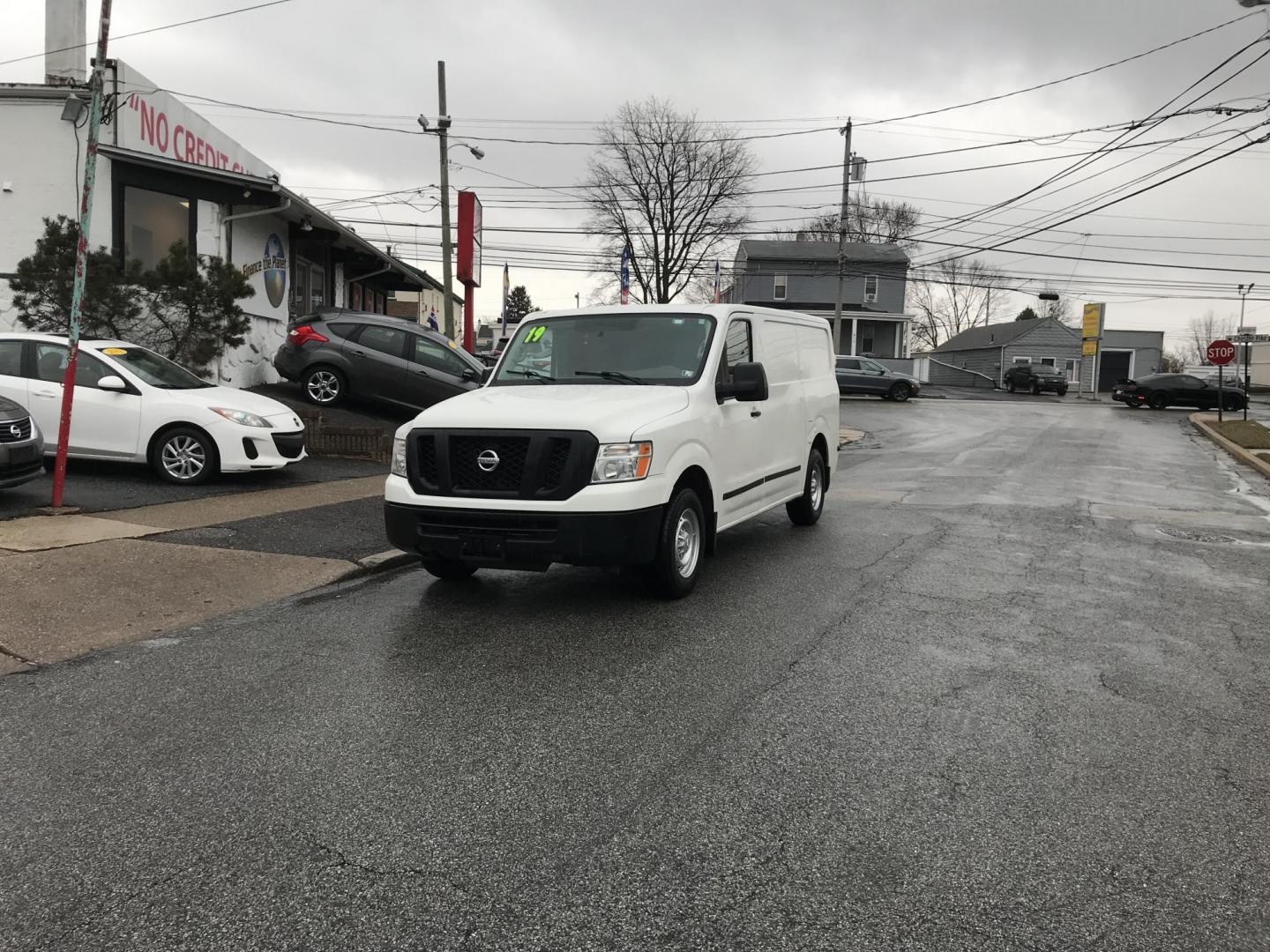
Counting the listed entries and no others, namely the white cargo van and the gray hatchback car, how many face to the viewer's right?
1

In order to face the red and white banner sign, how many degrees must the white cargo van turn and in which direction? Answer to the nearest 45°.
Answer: approximately 90° to its right

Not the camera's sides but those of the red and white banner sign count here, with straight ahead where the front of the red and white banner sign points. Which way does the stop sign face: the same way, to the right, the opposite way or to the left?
to the right

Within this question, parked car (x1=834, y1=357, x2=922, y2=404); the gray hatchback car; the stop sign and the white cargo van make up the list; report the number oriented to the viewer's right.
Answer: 2

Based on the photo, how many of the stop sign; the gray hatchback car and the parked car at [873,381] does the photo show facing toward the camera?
1

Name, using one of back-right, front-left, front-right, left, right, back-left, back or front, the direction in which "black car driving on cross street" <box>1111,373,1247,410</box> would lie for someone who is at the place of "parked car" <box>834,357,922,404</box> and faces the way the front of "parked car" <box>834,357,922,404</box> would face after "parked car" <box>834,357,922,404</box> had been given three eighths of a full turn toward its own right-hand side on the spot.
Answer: back-left

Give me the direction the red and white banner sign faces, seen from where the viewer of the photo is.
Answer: facing the viewer and to the right of the viewer

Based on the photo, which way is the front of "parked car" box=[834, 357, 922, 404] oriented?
to the viewer's right

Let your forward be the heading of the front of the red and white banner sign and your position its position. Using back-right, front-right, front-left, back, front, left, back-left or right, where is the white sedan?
front-right

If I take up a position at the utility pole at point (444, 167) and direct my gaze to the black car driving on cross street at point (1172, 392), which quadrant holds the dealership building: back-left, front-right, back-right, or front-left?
back-right

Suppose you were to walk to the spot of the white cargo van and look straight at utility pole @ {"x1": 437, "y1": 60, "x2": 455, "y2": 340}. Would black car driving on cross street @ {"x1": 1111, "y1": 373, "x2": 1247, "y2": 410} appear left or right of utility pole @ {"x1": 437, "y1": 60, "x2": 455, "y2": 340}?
right

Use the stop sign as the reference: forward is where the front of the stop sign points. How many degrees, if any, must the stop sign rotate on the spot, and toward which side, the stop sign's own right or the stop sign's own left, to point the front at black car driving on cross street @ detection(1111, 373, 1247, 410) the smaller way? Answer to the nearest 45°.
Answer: approximately 180°

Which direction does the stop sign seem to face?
toward the camera

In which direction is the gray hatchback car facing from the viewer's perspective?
to the viewer's right

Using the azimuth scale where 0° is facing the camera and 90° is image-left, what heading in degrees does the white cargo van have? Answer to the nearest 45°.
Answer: approximately 45°
